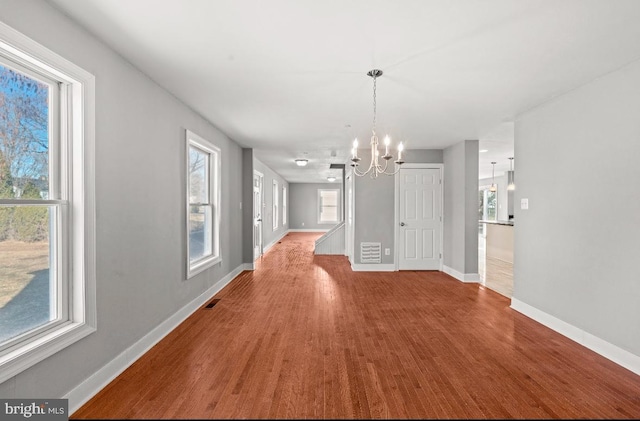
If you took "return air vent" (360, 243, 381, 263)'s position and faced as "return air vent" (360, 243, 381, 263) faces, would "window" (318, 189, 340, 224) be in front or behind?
behind

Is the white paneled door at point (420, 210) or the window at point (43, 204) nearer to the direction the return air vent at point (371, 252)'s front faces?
the window

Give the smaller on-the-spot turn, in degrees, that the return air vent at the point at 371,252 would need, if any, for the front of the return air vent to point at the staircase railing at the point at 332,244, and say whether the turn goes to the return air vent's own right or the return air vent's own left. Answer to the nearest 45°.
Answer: approximately 135° to the return air vent's own right

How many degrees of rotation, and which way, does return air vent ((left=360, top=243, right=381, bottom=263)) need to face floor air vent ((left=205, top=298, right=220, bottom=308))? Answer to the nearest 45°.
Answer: approximately 45° to its right

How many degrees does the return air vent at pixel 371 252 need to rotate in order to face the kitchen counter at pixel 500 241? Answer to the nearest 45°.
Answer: approximately 135° to its left

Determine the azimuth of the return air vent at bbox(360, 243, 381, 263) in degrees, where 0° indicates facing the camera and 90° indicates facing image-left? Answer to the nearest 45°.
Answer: approximately 0°

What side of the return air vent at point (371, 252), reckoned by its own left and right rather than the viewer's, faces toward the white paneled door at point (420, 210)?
left

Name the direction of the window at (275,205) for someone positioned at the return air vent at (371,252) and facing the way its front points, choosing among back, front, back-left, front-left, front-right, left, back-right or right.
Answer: back-right
